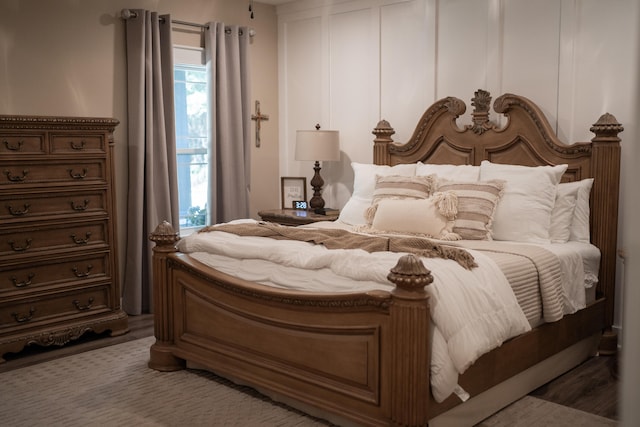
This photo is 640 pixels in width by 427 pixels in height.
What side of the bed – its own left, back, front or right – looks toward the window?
right

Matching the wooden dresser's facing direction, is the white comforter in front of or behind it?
in front

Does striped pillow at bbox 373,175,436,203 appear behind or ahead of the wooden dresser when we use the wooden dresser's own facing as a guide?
ahead

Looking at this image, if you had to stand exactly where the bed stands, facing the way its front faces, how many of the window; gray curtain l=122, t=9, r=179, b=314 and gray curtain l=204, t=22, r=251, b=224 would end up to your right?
3

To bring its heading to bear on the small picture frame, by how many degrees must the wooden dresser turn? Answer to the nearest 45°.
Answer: approximately 90° to its left

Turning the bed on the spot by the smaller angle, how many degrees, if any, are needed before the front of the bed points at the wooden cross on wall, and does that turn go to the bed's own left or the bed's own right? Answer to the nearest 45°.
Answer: approximately 90° to the bed's own right

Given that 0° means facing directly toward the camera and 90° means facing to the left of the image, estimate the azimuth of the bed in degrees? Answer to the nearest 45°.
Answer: approximately 45°

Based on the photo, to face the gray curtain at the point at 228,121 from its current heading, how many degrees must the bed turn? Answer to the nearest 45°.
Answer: approximately 90° to its right

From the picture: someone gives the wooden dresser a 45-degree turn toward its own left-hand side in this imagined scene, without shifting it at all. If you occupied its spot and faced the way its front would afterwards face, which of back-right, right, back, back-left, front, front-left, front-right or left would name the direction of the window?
front-left

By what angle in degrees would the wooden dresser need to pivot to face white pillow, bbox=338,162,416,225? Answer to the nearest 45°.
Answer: approximately 45° to its left

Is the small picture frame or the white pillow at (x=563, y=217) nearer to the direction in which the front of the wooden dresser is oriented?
the white pillow
